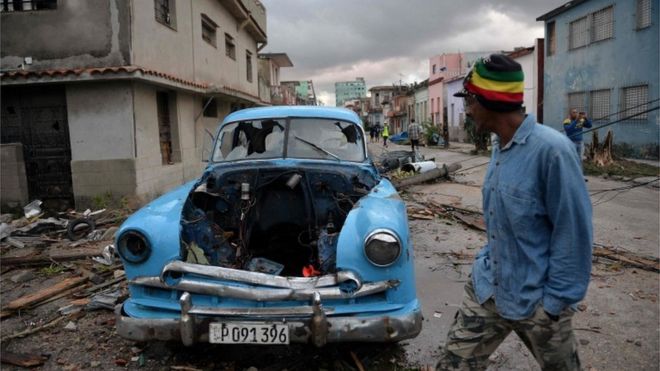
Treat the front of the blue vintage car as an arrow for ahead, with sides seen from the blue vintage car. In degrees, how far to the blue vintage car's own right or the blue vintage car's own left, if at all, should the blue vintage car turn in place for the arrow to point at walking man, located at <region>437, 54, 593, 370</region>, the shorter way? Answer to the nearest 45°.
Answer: approximately 45° to the blue vintage car's own left

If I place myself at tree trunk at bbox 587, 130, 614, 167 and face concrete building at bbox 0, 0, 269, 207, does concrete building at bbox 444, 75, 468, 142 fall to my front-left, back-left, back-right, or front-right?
back-right

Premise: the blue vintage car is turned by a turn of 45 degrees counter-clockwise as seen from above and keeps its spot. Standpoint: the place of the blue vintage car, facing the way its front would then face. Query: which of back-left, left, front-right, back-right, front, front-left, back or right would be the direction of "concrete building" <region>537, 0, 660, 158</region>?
left

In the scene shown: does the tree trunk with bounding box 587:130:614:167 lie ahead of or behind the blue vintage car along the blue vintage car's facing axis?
behind

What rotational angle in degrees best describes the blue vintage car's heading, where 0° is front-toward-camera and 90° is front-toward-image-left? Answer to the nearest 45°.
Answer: approximately 0°

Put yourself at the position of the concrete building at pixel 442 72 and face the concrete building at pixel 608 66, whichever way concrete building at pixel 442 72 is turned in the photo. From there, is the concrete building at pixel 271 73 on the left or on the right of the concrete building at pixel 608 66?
right

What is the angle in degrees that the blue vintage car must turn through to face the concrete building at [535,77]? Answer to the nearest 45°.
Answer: approximately 135° to its left

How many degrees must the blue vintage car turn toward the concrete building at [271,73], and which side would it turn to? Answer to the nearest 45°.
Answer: approximately 180°

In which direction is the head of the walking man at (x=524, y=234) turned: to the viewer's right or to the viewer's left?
to the viewer's left

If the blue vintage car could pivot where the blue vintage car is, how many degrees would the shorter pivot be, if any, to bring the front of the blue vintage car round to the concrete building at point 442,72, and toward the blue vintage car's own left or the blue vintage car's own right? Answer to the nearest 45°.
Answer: approximately 180°
